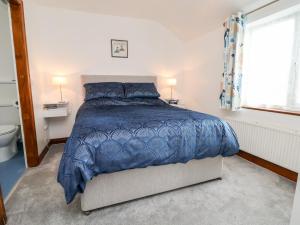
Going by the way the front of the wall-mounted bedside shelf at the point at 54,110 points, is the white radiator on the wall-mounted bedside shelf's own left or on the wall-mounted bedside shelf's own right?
on the wall-mounted bedside shelf's own left

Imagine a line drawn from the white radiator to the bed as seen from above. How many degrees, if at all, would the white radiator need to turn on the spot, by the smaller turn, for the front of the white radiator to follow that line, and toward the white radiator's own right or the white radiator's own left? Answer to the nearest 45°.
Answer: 0° — it already faces it

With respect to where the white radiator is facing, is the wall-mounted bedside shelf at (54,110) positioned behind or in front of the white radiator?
in front

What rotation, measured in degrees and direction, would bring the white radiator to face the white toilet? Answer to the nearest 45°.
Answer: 0° — it already faces it

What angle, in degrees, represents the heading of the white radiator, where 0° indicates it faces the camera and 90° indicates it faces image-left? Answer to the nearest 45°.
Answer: approximately 45°

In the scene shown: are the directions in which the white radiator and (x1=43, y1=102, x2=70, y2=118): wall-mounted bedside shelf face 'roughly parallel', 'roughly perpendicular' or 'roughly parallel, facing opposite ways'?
roughly perpendicular

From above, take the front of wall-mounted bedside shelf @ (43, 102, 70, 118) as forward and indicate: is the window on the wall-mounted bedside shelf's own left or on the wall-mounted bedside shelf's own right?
on the wall-mounted bedside shelf's own left

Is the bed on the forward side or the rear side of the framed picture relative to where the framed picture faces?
on the forward side

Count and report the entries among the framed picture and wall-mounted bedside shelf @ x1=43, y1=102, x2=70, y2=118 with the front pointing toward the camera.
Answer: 2

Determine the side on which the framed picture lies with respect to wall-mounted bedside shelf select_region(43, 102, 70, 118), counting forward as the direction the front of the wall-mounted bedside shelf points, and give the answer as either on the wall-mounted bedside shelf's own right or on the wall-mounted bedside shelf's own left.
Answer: on the wall-mounted bedside shelf's own left

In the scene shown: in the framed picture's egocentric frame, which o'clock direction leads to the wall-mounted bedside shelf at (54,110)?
The wall-mounted bedside shelf is roughly at 2 o'clock from the framed picture.
